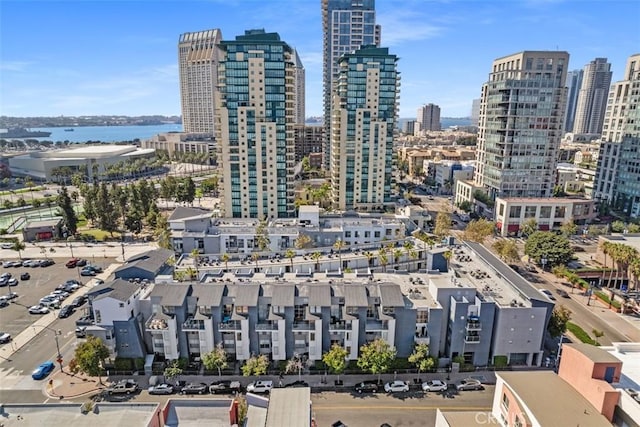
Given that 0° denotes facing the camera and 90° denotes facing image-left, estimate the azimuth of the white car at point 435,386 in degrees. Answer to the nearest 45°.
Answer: approximately 90°

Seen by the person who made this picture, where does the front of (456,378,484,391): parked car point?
facing to the left of the viewer

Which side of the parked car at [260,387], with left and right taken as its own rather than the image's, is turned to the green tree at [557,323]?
back

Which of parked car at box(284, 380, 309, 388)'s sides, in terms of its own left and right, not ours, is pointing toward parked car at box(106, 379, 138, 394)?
front

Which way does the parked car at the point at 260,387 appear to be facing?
to the viewer's left

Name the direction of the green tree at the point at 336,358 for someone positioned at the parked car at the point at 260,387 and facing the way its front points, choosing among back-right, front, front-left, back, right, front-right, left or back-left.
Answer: back

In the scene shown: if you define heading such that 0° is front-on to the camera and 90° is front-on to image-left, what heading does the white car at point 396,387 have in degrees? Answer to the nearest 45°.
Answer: approximately 90°

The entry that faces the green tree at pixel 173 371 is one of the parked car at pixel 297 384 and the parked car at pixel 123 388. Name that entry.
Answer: the parked car at pixel 297 384

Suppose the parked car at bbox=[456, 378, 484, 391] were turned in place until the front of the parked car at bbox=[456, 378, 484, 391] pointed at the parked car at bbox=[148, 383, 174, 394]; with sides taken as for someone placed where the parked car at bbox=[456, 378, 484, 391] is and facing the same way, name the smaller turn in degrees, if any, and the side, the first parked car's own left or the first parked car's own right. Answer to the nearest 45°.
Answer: approximately 45° to the first parked car's own left

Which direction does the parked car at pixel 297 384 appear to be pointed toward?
to the viewer's left

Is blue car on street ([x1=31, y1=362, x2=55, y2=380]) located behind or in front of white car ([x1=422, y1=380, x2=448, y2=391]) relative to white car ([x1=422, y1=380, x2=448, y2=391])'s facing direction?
in front

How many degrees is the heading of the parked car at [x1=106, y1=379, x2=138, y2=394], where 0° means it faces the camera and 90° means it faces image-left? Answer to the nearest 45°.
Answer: approximately 90°
